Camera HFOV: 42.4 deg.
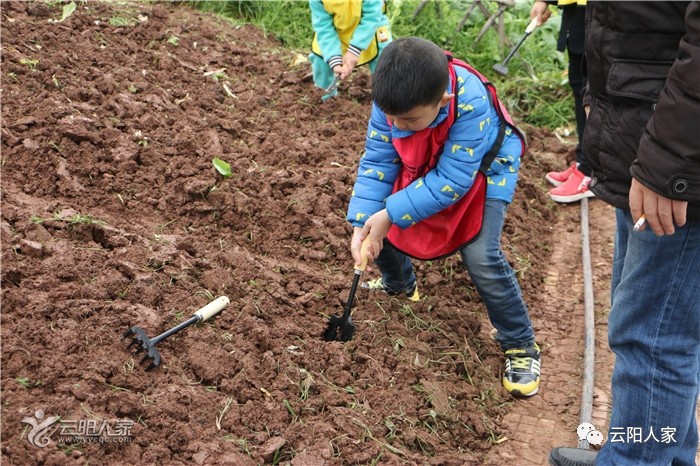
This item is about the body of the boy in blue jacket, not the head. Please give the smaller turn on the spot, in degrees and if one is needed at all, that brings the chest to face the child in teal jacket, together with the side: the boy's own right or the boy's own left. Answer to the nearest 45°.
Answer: approximately 135° to the boy's own right

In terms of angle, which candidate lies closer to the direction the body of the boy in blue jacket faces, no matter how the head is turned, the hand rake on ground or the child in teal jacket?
the hand rake on ground

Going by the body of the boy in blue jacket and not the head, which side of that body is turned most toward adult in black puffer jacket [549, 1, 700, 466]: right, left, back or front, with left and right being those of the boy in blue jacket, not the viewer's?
left

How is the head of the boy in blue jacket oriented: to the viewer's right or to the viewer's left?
to the viewer's left

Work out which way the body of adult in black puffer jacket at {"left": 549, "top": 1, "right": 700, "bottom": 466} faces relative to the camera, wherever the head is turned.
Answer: to the viewer's left

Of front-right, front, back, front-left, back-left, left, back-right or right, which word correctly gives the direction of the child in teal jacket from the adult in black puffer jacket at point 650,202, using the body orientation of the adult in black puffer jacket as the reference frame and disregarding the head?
front-right

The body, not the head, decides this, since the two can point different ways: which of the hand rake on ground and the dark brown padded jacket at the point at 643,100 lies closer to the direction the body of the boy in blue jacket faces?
the hand rake on ground

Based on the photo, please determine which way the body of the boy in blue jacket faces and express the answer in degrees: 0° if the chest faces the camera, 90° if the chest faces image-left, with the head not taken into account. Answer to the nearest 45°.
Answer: approximately 45°

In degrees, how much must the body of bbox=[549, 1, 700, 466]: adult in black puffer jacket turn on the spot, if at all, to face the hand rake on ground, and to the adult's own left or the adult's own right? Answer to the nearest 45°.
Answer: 0° — they already face it

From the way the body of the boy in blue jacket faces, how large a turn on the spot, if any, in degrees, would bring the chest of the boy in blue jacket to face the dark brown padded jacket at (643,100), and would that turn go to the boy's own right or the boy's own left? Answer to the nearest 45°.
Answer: approximately 90° to the boy's own left
